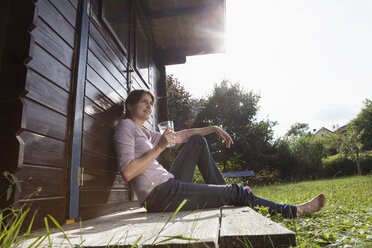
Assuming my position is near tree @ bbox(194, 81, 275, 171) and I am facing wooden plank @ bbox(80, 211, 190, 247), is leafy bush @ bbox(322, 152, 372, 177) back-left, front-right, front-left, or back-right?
back-left

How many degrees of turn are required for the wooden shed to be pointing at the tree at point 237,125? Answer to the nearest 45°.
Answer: approximately 90° to its left

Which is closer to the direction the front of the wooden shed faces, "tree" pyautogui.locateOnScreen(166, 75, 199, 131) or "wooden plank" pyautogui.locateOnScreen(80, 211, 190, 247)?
the wooden plank

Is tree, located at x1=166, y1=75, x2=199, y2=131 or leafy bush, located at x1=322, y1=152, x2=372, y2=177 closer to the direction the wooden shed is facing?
the leafy bush

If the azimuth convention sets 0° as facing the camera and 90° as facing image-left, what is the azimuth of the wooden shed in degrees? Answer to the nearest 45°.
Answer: approximately 315°

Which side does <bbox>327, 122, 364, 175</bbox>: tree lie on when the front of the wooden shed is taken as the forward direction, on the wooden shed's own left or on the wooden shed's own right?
on the wooden shed's own left

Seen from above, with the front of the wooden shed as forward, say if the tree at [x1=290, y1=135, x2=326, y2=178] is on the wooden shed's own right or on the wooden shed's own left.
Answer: on the wooden shed's own left

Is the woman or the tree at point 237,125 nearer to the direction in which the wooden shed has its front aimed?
the woman

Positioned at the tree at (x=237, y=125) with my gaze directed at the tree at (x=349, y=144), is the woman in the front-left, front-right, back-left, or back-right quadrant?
back-right
